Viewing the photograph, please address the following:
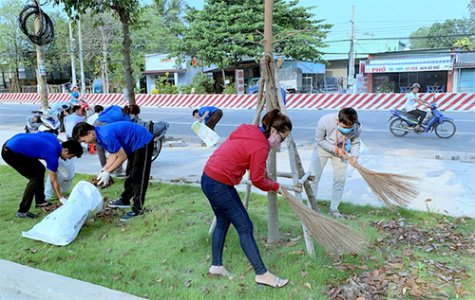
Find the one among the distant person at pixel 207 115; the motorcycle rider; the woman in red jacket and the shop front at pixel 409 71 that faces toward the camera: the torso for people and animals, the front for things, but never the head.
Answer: the shop front

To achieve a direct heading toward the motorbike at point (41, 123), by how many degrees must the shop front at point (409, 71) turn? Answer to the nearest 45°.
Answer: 0° — it already faces it

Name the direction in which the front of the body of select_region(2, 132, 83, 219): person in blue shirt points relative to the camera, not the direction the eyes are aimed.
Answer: to the viewer's right

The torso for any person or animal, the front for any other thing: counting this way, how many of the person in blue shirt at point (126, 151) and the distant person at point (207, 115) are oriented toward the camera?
0

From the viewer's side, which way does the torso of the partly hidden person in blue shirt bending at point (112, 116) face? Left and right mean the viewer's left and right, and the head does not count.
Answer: facing to the right of the viewer

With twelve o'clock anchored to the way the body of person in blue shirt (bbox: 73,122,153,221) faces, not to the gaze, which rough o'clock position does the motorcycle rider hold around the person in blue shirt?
The motorcycle rider is roughly at 5 o'clock from the person in blue shirt.

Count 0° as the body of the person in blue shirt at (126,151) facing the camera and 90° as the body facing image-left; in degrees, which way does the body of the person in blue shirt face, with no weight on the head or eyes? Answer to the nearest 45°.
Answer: approximately 90°

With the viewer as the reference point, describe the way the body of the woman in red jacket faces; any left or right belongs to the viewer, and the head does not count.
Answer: facing to the right of the viewer

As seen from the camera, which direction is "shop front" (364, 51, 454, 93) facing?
toward the camera

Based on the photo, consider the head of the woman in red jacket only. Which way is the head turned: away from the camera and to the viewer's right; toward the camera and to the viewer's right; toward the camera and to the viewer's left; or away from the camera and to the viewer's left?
toward the camera and to the viewer's right

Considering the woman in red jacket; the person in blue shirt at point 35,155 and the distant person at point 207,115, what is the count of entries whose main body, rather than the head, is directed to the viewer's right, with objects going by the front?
2

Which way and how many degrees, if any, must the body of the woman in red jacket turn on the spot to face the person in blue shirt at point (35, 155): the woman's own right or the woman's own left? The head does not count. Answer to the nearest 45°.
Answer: approximately 135° to the woman's own left
